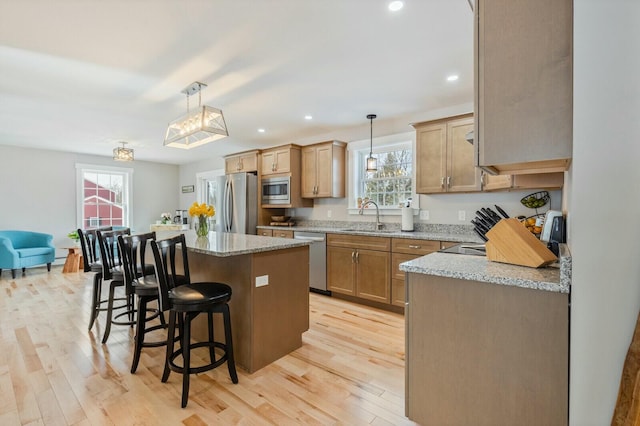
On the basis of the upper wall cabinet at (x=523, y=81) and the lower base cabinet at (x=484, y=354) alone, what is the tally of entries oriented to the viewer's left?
2

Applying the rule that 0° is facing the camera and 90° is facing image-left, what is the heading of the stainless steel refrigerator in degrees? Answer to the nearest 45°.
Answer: approximately 45°

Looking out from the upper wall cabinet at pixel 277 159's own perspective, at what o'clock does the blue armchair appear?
The blue armchair is roughly at 2 o'clock from the upper wall cabinet.

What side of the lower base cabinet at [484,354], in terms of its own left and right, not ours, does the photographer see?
left

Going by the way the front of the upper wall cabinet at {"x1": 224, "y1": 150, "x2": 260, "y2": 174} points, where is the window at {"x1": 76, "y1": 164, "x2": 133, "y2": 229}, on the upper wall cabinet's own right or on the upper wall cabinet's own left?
on the upper wall cabinet's own right

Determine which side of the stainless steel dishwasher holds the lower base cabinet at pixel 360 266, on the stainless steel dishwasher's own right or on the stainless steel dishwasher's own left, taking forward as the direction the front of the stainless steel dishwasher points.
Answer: on the stainless steel dishwasher's own left

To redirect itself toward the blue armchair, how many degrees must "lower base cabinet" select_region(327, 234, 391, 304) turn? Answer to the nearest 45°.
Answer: approximately 45° to its right

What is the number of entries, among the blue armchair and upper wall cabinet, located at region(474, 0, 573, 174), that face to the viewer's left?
1

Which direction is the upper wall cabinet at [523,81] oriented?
to the viewer's left

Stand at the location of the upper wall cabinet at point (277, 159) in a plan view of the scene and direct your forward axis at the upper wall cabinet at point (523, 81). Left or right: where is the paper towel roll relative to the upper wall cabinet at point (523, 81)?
left

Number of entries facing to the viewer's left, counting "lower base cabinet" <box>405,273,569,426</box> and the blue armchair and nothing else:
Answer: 1

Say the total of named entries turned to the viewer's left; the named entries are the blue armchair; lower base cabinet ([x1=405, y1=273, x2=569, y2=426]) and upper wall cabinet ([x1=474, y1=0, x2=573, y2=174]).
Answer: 2
